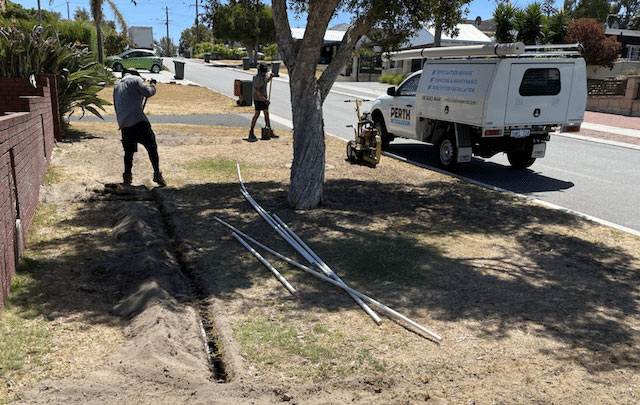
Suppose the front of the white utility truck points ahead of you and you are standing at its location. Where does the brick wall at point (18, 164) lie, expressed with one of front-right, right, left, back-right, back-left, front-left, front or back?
left

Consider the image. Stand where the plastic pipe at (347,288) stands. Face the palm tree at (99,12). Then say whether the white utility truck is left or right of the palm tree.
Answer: right

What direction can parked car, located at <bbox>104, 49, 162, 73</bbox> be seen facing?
to the viewer's left

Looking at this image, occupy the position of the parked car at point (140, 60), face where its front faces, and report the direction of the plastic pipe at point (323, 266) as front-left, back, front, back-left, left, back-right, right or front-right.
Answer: left

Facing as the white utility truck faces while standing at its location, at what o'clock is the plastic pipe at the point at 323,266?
The plastic pipe is roughly at 8 o'clock from the white utility truck.

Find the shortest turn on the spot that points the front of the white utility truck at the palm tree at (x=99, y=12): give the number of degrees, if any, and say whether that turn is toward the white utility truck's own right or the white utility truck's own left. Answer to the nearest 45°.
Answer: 0° — it already faces it

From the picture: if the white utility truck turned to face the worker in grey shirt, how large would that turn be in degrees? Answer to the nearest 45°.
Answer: approximately 90° to its left

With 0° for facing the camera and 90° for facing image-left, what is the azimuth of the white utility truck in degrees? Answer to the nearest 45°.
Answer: approximately 135°

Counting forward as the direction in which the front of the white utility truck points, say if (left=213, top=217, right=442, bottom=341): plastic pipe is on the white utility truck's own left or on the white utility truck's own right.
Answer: on the white utility truck's own left
